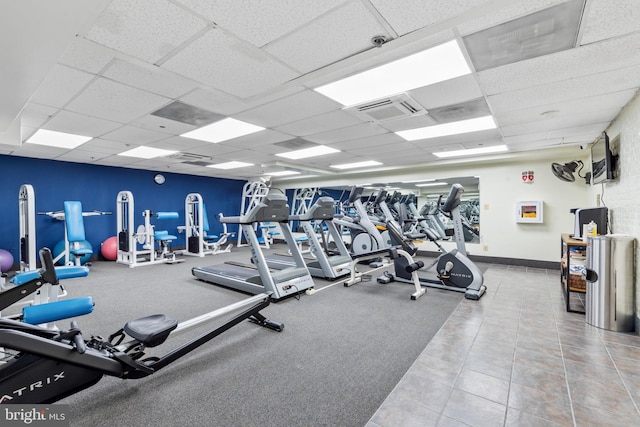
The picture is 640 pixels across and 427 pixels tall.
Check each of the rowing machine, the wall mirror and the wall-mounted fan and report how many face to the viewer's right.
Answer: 0

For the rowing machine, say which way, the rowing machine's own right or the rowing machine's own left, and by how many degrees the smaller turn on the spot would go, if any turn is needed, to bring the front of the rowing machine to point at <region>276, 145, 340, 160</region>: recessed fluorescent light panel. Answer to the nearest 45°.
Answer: approximately 180°

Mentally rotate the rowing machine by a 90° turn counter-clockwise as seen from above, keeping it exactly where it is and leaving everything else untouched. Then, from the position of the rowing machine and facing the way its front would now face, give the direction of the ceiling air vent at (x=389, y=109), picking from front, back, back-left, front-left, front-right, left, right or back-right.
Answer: front-left

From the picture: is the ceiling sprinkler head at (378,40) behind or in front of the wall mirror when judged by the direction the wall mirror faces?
in front

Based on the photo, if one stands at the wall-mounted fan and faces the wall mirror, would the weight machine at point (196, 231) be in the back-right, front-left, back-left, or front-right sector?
front-left

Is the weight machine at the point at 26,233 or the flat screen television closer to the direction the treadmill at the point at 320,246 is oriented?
the flat screen television

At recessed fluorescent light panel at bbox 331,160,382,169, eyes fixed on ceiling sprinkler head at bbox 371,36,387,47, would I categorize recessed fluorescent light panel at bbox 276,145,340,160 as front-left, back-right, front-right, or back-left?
front-right

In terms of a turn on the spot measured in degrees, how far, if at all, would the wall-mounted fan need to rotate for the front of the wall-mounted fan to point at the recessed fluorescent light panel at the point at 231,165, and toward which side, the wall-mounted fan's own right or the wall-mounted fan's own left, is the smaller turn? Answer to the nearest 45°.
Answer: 0° — it already faces it

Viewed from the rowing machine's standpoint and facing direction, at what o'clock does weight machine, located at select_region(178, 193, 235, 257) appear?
The weight machine is roughly at 5 o'clock from the rowing machine.

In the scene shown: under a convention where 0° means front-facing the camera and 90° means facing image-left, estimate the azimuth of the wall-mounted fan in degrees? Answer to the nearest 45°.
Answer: approximately 45°

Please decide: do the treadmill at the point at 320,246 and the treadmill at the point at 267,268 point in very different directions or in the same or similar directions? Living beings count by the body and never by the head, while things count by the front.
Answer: same or similar directions

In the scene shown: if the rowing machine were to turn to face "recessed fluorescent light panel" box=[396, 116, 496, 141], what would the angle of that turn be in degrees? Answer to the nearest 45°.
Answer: approximately 135° to its left

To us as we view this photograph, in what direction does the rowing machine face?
facing the viewer and to the left of the viewer
